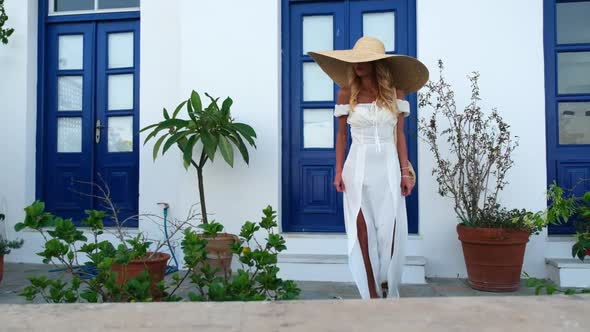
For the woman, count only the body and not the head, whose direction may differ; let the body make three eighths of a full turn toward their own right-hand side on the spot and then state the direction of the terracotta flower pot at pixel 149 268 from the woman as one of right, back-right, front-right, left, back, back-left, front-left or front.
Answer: front-left

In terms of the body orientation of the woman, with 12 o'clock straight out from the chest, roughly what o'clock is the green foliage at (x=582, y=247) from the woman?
The green foliage is roughly at 8 o'clock from the woman.

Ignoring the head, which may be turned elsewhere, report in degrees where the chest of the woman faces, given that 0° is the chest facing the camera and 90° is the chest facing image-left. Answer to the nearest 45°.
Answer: approximately 0°

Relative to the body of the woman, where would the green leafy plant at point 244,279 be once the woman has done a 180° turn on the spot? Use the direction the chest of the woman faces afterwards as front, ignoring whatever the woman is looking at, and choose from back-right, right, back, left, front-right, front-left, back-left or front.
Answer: back-left

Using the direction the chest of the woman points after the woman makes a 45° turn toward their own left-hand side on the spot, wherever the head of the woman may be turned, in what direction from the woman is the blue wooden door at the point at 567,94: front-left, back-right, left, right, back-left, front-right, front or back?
left

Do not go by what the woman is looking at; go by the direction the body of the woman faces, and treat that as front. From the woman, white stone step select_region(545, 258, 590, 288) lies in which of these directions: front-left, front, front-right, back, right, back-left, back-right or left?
back-left
